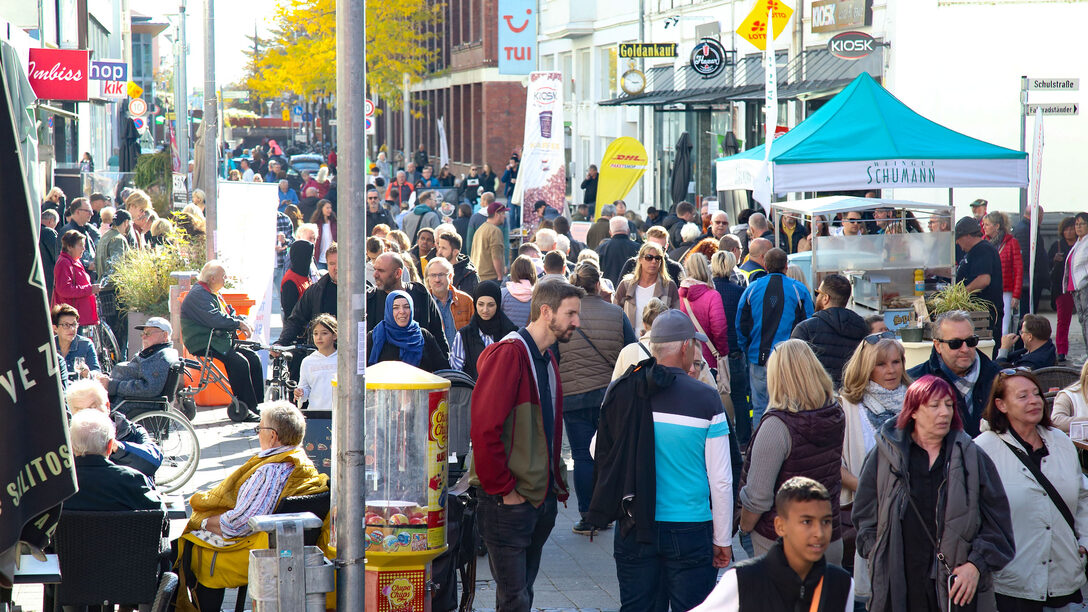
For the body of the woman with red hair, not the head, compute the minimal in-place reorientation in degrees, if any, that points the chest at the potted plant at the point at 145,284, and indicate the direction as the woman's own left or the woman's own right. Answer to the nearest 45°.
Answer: approximately 135° to the woman's own right

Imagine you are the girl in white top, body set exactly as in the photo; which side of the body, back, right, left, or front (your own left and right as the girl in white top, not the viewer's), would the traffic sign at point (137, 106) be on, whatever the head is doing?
back

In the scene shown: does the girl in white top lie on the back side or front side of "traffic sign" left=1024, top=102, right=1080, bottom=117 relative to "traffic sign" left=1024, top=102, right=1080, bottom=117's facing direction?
on the front side

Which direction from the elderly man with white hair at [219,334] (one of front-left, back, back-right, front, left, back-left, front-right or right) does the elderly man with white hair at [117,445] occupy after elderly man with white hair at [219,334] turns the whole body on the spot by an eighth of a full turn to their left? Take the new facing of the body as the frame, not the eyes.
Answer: back-right

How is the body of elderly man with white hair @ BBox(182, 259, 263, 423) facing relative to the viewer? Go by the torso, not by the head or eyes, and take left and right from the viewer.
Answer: facing to the right of the viewer

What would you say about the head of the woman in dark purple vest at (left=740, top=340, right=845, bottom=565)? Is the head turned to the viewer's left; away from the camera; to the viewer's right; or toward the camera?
away from the camera

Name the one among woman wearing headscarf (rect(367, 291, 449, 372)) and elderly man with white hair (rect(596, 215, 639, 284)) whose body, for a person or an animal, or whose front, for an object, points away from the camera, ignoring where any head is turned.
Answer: the elderly man with white hair

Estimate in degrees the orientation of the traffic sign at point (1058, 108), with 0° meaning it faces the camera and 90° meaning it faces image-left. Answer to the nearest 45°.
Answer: approximately 0°

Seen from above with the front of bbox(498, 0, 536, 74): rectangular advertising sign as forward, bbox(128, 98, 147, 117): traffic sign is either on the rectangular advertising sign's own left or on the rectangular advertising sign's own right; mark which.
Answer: on the rectangular advertising sign's own right

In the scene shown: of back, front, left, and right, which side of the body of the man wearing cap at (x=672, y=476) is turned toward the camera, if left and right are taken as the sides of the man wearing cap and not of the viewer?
back

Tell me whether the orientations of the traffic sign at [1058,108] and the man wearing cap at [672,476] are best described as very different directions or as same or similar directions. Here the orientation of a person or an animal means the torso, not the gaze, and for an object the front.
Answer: very different directions
